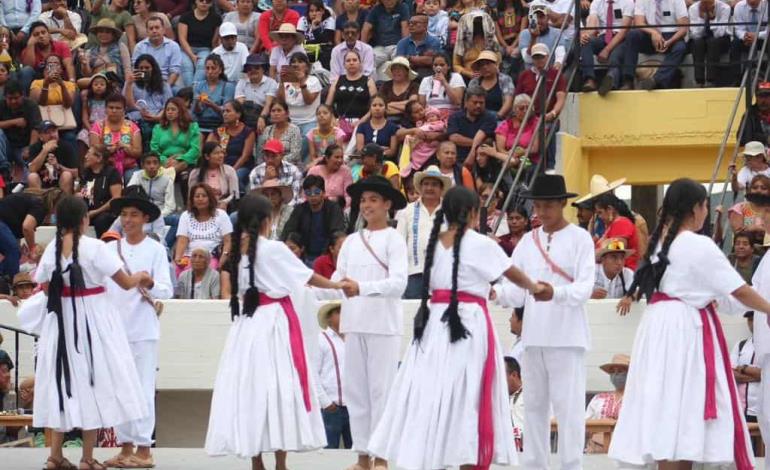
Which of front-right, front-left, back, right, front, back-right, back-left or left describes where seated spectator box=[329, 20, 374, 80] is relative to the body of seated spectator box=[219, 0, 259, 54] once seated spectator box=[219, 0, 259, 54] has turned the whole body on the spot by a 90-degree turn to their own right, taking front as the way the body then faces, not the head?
back-left

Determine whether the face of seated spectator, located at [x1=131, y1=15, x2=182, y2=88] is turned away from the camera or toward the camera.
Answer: toward the camera

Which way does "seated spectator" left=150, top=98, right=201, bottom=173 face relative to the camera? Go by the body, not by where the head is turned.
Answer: toward the camera

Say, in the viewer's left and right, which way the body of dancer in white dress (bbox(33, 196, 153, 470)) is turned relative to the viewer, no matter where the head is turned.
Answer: facing away from the viewer and to the right of the viewer

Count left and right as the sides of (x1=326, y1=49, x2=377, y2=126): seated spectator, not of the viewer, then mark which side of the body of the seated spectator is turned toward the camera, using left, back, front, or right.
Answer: front

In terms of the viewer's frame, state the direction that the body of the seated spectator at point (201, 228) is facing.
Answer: toward the camera

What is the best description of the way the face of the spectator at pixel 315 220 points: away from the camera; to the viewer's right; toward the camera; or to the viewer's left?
toward the camera

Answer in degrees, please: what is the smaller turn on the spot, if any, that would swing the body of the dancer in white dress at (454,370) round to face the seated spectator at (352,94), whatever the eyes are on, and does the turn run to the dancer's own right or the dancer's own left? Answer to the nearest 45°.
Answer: approximately 45° to the dancer's own left

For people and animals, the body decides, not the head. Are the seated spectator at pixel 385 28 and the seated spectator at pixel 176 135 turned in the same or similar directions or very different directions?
same or similar directions

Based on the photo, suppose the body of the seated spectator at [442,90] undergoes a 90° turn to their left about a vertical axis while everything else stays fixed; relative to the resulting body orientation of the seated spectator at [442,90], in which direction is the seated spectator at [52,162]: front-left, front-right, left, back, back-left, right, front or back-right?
back

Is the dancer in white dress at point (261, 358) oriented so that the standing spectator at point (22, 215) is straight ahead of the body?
no

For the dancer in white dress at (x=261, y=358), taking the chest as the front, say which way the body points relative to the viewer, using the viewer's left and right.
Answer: facing away from the viewer and to the right of the viewer

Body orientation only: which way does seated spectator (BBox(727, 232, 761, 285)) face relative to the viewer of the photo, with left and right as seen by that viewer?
facing the viewer

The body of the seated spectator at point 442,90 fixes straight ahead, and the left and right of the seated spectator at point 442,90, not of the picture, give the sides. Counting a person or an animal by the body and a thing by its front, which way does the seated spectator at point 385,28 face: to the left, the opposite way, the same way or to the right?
the same way
